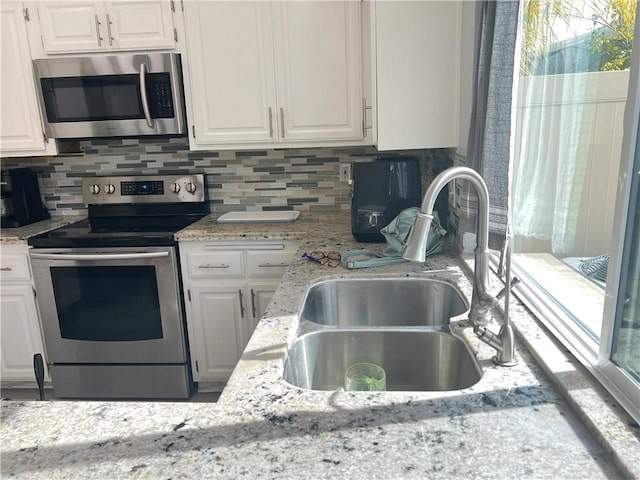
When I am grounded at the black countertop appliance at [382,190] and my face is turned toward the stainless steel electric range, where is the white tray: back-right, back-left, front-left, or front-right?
front-right

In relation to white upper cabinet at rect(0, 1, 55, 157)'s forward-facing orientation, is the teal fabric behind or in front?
in front

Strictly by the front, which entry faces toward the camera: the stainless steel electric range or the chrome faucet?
the stainless steel electric range

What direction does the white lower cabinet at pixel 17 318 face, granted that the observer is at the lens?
facing the viewer

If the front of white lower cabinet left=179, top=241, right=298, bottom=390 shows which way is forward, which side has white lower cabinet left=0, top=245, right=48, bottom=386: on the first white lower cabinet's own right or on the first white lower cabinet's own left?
on the first white lower cabinet's own right

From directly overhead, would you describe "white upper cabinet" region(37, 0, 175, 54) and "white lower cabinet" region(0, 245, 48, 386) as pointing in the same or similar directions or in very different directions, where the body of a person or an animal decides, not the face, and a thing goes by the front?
same or similar directions

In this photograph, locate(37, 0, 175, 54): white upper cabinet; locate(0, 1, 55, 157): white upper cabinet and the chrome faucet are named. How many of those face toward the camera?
2

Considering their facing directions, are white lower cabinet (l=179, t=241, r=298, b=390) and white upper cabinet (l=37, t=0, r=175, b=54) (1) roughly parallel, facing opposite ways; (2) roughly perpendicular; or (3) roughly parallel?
roughly parallel

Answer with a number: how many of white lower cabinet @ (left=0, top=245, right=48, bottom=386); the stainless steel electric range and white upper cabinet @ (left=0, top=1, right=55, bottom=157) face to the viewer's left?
0

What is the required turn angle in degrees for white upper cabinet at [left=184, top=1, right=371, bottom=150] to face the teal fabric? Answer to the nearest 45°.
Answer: approximately 45° to its left

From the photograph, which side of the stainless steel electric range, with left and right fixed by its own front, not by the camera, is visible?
front

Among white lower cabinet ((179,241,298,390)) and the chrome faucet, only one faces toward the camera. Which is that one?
the white lower cabinet
